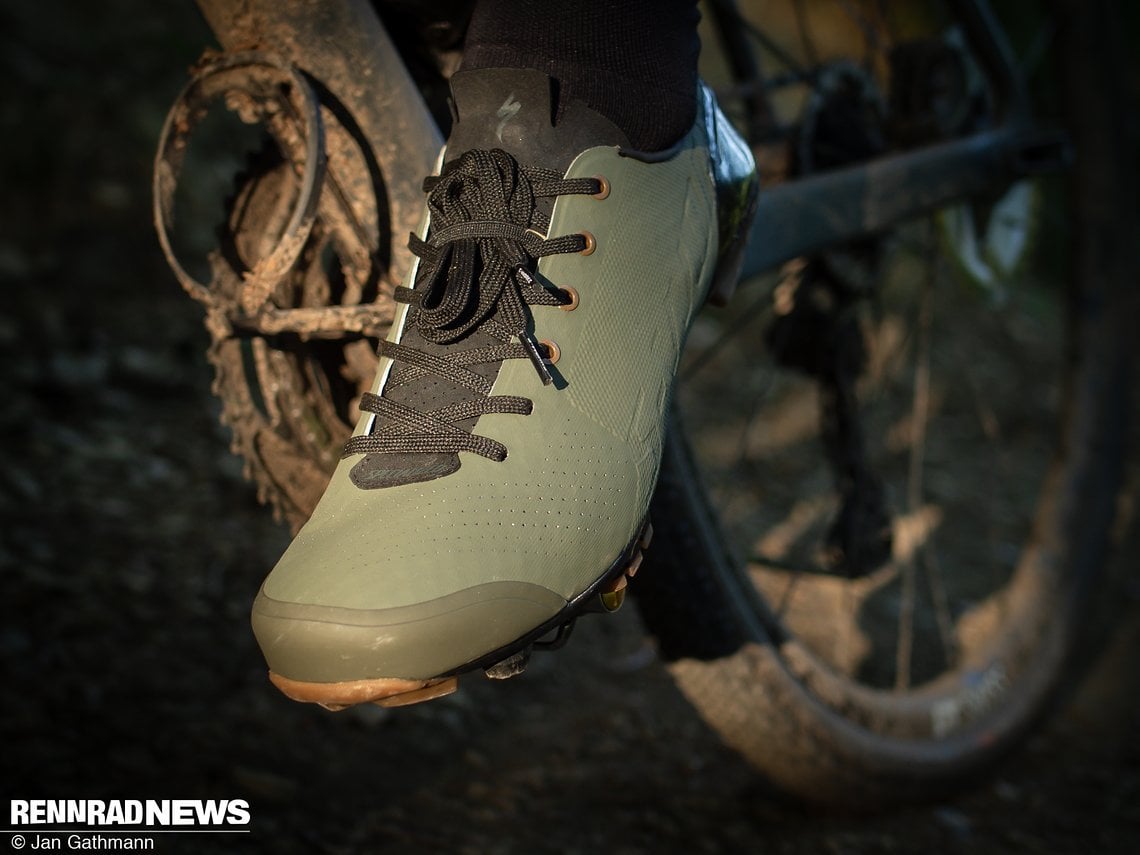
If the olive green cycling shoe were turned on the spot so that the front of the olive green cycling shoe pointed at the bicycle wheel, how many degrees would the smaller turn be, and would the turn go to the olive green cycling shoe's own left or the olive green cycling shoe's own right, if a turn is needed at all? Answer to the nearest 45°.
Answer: approximately 180°

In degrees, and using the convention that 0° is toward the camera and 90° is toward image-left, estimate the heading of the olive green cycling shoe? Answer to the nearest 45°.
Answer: approximately 45°
